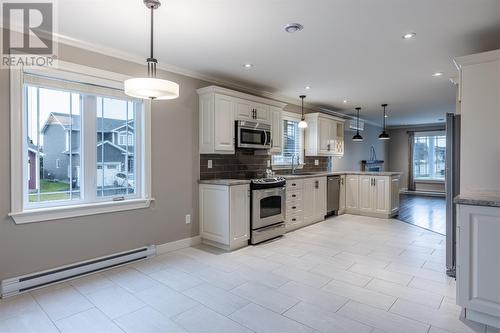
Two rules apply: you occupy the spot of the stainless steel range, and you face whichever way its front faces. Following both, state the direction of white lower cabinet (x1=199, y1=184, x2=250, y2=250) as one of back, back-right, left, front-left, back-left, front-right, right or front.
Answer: right

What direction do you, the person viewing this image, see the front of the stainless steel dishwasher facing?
facing the viewer and to the right of the viewer

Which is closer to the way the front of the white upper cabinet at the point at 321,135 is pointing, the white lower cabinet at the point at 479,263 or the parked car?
the white lower cabinet

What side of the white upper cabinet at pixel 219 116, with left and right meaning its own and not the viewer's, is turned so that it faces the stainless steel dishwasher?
left

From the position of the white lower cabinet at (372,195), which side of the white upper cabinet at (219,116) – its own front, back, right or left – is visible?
left

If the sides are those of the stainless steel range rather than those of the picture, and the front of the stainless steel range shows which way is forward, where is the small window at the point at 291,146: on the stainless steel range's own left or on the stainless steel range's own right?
on the stainless steel range's own left

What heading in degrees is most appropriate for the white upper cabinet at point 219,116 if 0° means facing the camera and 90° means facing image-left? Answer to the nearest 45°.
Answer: approximately 315°

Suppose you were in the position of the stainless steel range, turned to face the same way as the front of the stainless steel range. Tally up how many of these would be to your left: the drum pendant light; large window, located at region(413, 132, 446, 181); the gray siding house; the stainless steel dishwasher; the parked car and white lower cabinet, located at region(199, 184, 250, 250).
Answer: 2

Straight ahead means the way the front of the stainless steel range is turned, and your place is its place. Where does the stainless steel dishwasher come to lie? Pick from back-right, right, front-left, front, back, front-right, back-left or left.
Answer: left

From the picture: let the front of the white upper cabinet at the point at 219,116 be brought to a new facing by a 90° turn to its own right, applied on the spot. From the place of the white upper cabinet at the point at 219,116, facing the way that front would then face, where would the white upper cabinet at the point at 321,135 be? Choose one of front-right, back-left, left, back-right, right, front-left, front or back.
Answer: back

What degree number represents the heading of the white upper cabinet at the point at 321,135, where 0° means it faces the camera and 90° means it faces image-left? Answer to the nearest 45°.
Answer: approximately 315°

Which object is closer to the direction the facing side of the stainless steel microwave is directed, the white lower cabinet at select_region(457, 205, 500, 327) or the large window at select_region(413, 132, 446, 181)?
the white lower cabinet

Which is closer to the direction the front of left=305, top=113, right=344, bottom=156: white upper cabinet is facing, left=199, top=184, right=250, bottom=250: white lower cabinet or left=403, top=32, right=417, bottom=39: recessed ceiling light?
the recessed ceiling light
